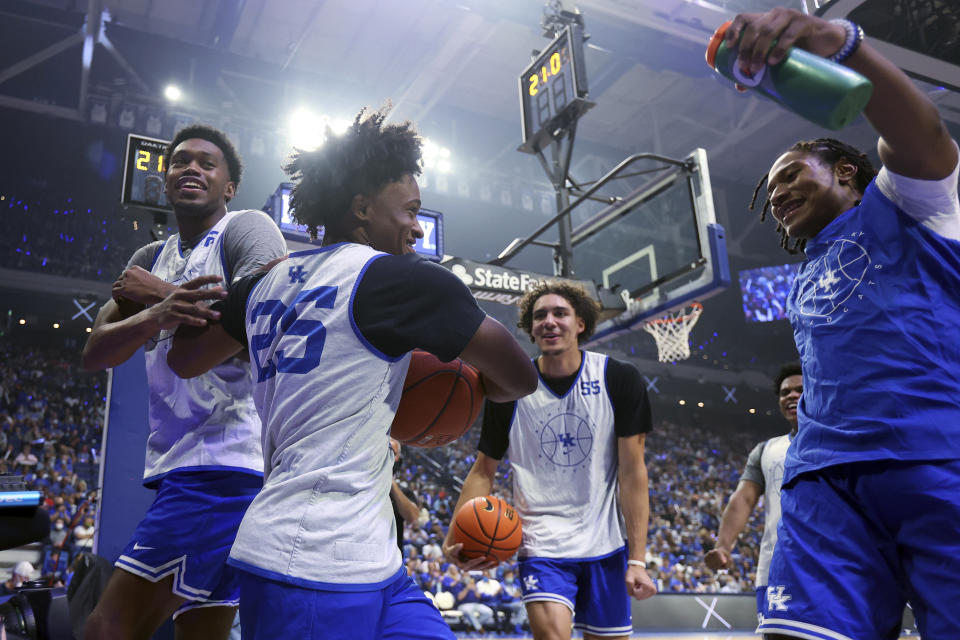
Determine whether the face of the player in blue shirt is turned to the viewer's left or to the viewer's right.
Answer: to the viewer's left

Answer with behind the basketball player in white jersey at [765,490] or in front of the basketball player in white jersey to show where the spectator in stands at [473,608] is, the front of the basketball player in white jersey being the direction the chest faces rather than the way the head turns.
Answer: behind

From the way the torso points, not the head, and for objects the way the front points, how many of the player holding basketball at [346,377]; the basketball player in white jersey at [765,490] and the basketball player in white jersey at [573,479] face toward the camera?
2

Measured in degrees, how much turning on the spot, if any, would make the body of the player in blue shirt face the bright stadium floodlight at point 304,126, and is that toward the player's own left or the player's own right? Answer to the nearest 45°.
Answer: approximately 90° to the player's own right

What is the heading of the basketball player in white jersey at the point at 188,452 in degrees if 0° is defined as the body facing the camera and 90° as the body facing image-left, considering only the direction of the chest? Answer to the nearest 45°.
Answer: approximately 45°

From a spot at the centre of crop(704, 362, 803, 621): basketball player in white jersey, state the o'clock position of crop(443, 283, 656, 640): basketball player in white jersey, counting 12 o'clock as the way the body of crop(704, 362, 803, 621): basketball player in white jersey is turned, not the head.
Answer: crop(443, 283, 656, 640): basketball player in white jersey is roughly at 1 o'clock from crop(704, 362, 803, 621): basketball player in white jersey.

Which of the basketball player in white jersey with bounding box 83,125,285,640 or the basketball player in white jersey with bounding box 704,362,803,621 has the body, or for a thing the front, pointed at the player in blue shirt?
the basketball player in white jersey with bounding box 704,362,803,621

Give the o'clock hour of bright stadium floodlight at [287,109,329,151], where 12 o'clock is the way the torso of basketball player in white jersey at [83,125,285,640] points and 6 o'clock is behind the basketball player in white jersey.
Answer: The bright stadium floodlight is roughly at 5 o'clock from the basketball player in white jersey.
